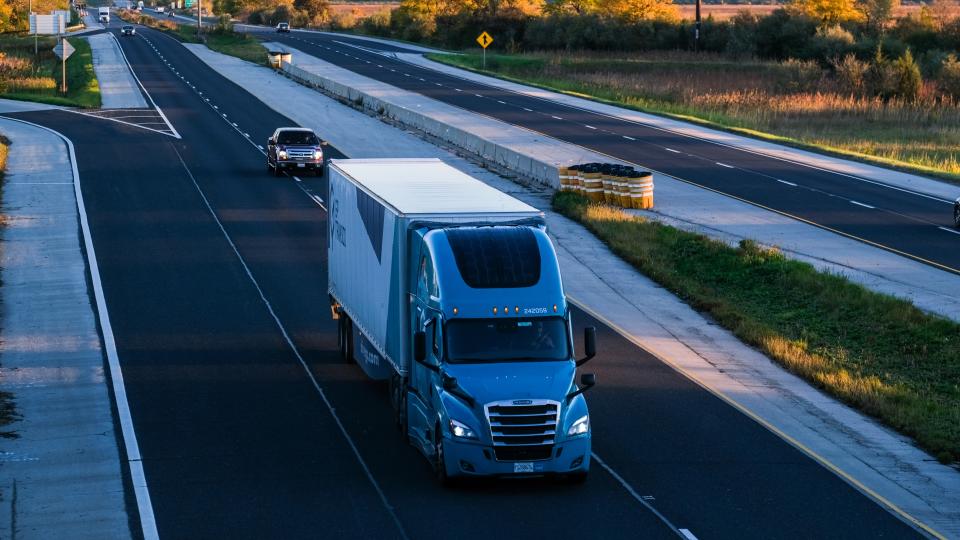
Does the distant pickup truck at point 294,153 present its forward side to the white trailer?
yes

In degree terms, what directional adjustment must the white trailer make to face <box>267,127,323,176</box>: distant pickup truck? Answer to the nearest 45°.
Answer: approximately 135° to its left

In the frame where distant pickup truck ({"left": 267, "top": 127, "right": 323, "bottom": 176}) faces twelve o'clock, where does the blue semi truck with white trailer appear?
The blue semi truck with white trailer is roughly at 12 o'clock from the distant pickup truck.

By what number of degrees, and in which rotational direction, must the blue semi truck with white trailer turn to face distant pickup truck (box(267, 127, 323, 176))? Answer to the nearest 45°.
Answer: approximately 180°

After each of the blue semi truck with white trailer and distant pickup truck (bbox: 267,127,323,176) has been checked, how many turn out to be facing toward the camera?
2

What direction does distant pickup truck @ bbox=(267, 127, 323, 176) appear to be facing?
toward the camera
